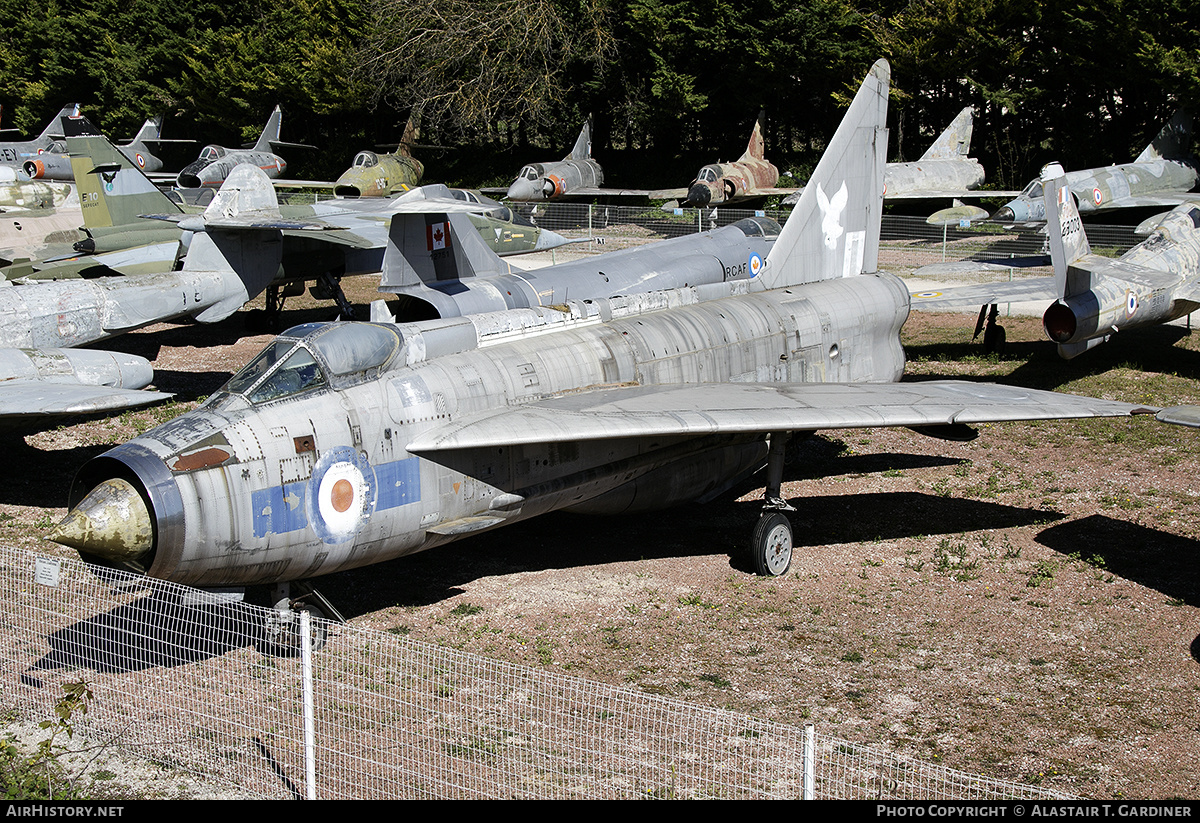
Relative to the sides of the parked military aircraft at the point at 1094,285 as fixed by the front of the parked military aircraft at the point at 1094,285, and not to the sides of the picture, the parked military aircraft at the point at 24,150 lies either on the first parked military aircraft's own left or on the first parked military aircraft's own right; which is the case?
on the first parked military aircraft's own left

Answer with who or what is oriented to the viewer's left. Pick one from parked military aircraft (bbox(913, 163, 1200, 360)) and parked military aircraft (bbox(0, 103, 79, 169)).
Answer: parked military aircraft (bbox(0, 103, 79, 169))

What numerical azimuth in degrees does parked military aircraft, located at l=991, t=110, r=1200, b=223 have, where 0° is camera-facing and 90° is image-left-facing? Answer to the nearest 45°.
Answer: approximately 45°

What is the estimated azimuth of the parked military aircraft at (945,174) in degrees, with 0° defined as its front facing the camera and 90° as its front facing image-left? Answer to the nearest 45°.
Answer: approximately 45°

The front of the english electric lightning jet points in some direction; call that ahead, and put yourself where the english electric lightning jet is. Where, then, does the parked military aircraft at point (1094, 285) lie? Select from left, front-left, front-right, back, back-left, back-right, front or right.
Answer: back

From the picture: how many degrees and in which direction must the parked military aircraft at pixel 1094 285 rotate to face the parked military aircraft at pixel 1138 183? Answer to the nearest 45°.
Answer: approximately 45° to its left

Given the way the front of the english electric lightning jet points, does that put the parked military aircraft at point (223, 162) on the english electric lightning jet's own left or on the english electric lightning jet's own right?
on the english electric lightning jet's own right

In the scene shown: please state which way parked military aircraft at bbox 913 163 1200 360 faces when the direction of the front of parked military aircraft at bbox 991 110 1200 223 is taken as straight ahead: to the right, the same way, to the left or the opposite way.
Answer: the opposite way

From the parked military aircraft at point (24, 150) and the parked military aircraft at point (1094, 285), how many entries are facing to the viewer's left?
1
